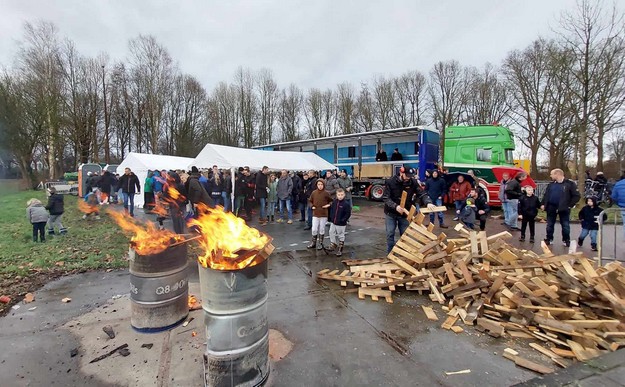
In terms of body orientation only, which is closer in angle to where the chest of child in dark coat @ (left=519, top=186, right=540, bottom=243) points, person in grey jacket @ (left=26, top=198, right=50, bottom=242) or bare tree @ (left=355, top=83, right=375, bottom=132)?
the person in grey jacket

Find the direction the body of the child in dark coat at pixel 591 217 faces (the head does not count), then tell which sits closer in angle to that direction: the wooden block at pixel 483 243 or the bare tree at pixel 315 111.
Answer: the wooden block

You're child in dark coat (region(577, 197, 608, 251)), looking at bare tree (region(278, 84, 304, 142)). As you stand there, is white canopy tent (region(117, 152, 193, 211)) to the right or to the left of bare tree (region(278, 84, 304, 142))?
left

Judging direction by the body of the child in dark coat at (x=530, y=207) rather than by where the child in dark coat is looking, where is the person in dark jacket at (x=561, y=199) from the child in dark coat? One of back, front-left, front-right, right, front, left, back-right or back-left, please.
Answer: front-left

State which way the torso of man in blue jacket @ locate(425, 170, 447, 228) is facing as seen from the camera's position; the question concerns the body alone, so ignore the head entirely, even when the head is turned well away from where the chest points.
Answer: toward the camera

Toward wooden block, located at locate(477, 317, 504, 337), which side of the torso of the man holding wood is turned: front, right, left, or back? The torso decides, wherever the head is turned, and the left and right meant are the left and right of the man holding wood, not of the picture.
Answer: front

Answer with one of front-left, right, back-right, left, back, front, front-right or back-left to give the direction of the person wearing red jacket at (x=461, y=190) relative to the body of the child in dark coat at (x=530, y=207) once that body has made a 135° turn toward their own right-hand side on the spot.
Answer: front

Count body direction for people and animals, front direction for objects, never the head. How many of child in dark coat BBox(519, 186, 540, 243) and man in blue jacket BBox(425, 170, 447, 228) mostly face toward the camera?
2

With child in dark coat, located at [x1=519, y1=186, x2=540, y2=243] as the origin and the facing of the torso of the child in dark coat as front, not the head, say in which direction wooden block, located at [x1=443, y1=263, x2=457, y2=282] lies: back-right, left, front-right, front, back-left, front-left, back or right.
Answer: front

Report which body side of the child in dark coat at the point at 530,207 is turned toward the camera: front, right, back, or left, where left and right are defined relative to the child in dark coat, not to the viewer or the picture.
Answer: front

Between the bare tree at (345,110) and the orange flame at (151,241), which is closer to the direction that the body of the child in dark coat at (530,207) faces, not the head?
the orange flame

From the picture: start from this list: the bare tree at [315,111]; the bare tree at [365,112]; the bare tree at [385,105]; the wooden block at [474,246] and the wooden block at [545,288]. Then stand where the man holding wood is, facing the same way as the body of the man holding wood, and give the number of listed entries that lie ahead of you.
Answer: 2

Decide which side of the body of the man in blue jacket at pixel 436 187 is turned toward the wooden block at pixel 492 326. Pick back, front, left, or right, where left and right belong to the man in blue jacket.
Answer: front
